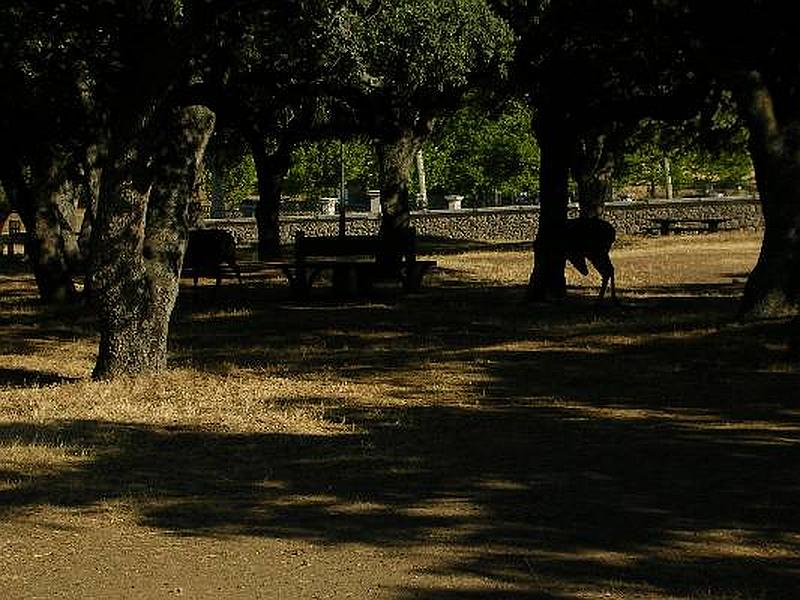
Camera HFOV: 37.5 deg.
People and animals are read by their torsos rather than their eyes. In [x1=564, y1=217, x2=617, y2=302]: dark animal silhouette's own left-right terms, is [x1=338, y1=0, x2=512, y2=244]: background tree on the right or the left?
on its right

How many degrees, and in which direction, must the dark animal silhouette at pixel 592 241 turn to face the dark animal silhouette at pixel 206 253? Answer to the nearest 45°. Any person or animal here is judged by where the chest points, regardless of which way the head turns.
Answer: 0° — it already faces it

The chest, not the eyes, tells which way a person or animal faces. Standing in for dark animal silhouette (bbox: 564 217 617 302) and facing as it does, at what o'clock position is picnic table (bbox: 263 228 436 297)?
The picnic table is roughly at 1 o'clock from the dark animal silhouette.

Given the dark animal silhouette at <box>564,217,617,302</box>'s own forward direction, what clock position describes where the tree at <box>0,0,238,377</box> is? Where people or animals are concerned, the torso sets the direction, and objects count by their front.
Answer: The tree is roughly at 10 o'clock from the dark animal silhouette.

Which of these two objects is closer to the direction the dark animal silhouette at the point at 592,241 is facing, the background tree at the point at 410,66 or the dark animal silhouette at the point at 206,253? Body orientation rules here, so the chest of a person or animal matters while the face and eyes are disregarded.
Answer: the dark animal silhouette

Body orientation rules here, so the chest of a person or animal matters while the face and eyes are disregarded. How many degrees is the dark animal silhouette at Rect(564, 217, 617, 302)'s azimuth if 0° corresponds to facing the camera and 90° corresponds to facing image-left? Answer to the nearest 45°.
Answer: approximately 90°

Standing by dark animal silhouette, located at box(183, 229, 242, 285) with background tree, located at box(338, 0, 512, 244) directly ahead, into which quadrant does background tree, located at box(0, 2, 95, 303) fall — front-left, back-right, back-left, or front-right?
back-left

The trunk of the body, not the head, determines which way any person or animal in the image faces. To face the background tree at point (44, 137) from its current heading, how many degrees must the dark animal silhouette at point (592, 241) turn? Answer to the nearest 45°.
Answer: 0° — it already faces it
